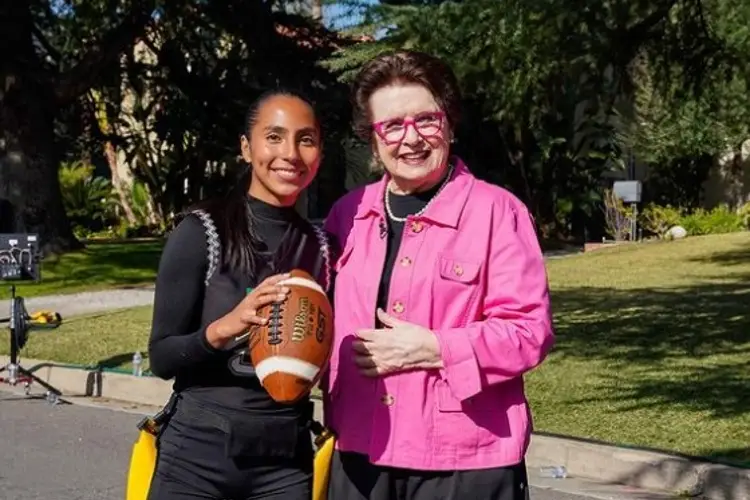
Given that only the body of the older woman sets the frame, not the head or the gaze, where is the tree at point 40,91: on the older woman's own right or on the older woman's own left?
on the older woman's own right

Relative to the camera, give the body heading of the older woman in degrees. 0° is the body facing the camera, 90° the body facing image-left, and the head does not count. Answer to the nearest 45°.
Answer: approximately 45°

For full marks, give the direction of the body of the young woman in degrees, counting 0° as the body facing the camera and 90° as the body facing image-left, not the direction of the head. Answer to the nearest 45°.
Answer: approximately 315°

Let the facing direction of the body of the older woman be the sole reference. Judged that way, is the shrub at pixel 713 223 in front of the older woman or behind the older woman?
behind

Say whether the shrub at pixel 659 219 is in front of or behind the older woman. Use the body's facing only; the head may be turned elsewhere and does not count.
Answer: behind

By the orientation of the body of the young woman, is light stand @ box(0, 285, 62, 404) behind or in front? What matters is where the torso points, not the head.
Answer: behind
